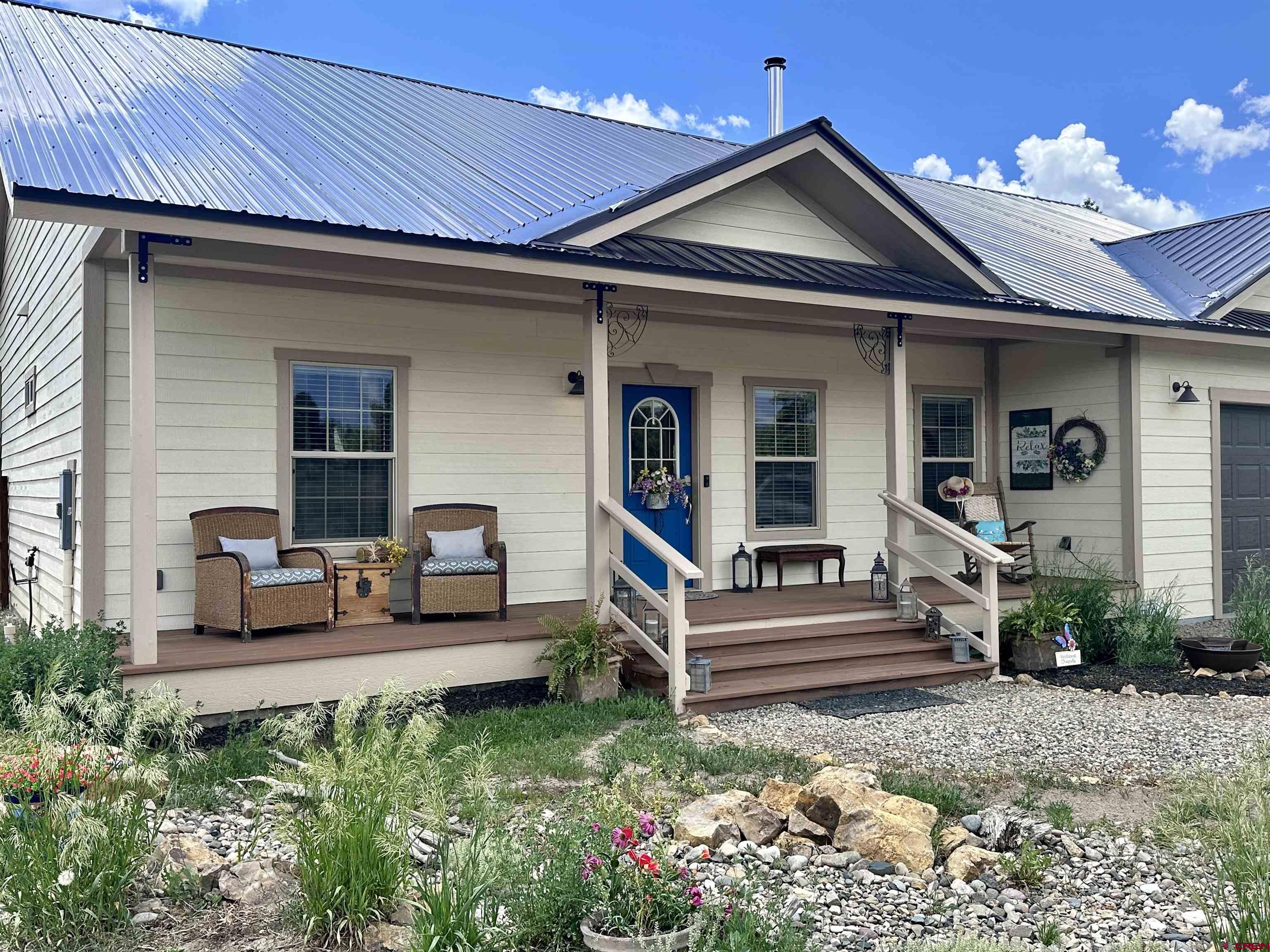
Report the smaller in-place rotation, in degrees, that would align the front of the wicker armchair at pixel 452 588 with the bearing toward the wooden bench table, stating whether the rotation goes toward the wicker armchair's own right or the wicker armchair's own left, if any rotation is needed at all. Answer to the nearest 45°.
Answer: approximately 135° to the wicker armchair's own left

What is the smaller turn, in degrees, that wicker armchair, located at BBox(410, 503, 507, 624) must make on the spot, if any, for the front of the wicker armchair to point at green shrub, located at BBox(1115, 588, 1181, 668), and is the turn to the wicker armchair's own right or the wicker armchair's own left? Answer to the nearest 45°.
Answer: approximately 90° to the wicker armchair's own left

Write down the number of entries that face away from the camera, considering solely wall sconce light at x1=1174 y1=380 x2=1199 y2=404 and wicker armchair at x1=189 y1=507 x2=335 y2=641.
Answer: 0

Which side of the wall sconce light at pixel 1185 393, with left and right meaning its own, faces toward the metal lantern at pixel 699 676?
right

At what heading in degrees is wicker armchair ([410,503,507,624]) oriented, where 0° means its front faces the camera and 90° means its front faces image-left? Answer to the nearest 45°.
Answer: approximately 0°

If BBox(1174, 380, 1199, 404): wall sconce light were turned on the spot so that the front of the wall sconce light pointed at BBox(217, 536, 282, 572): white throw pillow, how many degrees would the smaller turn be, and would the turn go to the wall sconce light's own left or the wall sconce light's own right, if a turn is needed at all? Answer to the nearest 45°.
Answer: approximately 90° to the wall sconce light's own right

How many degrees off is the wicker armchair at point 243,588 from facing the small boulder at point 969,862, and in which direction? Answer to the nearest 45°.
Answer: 0° — it already faces it

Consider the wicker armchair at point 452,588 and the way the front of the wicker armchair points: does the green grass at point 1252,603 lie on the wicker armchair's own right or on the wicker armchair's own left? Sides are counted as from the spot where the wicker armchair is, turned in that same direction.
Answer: on the wicker armchair's own left

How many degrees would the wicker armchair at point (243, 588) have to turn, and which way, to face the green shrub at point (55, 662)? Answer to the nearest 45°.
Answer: approximately 90° to its right

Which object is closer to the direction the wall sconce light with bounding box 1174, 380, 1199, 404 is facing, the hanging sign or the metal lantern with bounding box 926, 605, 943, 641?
the metal lantern

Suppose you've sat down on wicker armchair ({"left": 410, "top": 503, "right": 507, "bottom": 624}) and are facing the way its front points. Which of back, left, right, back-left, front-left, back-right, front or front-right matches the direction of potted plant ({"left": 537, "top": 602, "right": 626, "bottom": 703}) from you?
front-left

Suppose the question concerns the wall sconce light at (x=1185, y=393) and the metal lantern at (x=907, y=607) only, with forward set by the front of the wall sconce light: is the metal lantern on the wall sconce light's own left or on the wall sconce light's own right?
on the wall sconce light's own right

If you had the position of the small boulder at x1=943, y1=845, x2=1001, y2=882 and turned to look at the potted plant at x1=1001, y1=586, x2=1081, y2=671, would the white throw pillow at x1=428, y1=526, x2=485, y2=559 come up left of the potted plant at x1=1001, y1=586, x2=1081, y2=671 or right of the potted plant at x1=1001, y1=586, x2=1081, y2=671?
left
